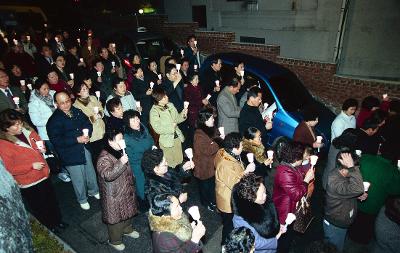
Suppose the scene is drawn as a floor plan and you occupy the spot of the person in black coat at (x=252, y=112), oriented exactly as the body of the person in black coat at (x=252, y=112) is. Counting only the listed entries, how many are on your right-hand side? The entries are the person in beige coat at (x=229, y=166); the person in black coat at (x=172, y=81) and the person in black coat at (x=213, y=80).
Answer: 1

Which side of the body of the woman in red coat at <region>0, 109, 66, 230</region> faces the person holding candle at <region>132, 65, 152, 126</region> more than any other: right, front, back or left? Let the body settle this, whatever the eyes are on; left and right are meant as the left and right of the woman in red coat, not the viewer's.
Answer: left

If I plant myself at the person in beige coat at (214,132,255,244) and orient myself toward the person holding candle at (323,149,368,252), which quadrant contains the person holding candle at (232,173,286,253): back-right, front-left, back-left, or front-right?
front-right

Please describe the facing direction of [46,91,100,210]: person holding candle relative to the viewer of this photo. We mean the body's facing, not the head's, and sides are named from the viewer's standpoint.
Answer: facing the viewer and to the right of the viewer

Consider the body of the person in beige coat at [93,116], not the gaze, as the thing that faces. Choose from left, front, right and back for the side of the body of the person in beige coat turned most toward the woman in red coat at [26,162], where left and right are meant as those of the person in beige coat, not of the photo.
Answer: right
